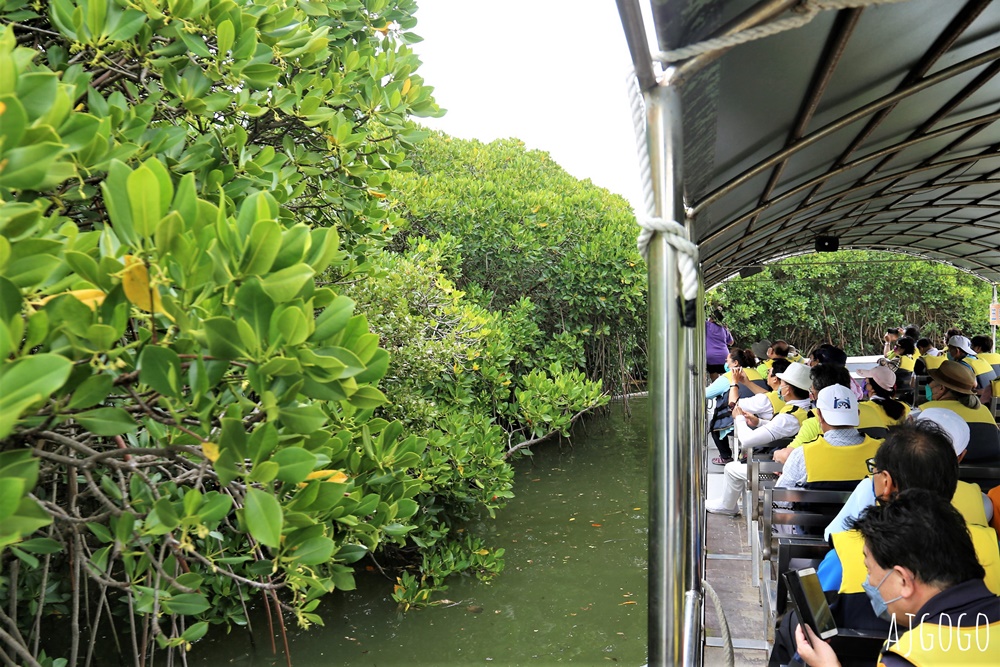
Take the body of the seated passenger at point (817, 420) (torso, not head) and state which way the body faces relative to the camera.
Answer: away from the camera

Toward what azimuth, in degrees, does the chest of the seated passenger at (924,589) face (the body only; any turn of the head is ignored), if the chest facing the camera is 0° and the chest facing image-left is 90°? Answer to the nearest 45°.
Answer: approximately 135°

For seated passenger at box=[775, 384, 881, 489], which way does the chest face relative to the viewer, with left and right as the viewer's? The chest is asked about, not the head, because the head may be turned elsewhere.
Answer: facing away from the viewer

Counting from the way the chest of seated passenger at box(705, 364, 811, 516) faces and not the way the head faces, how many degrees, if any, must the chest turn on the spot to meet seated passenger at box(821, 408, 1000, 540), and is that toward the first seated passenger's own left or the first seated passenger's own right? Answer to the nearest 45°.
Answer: approximately 90° to the first seated passenger's own left

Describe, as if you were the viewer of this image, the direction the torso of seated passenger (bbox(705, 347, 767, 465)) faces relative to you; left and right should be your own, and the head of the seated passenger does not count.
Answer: facing to the left of the viewer

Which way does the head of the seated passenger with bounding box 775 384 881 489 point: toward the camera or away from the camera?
away from the camera

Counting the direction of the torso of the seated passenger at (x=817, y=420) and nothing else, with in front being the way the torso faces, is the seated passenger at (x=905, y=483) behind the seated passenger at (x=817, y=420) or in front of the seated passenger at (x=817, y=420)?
behind

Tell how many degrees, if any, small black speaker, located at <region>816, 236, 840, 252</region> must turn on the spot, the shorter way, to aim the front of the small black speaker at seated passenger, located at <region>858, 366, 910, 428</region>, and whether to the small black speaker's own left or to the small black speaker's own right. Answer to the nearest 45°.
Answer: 0° — it already faces them

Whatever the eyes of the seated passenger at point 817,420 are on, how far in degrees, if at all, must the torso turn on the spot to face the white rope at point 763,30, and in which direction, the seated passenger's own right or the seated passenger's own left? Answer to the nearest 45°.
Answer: approximately 180°

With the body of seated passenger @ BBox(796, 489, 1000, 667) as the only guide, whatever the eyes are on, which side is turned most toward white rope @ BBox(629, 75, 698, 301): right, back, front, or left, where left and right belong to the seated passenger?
left

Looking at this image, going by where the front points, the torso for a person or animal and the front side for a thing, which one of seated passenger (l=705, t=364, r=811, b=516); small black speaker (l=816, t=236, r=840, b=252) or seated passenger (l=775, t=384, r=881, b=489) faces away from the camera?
seated passenger (l=775, t=384, r=881, b=489)

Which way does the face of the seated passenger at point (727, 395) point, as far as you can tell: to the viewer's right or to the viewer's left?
to the viewer's left
